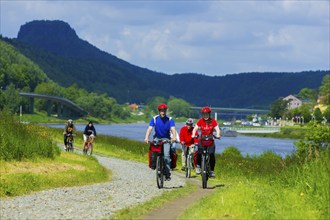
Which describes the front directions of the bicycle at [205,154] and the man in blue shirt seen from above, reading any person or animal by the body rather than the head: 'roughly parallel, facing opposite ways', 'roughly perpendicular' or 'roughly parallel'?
roughly parallel

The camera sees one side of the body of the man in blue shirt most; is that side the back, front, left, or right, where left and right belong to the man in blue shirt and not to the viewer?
front

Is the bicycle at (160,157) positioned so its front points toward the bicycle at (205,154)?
no

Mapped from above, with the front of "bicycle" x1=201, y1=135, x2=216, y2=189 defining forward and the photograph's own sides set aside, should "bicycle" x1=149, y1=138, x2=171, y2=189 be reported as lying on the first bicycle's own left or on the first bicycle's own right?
on the first bicycle's own right

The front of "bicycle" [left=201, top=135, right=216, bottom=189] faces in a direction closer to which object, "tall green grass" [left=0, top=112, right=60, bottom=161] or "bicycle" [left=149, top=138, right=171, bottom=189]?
the bicycle

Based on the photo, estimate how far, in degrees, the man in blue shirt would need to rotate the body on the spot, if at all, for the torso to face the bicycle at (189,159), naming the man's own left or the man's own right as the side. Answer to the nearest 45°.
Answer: approximately 180°

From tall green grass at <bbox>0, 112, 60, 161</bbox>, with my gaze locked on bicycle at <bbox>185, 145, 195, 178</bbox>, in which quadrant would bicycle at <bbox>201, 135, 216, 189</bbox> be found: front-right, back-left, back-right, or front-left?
front-right

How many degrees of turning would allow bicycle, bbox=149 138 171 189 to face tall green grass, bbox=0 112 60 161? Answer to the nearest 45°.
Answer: approximately 135° to its right

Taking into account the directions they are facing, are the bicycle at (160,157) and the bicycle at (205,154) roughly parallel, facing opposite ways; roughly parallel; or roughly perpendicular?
roughly parallel

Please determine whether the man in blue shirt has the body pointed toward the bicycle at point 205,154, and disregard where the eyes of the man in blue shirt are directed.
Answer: no

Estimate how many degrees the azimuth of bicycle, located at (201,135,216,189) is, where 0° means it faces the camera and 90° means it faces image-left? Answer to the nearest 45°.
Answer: approximately 0°

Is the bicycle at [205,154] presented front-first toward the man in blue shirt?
no
